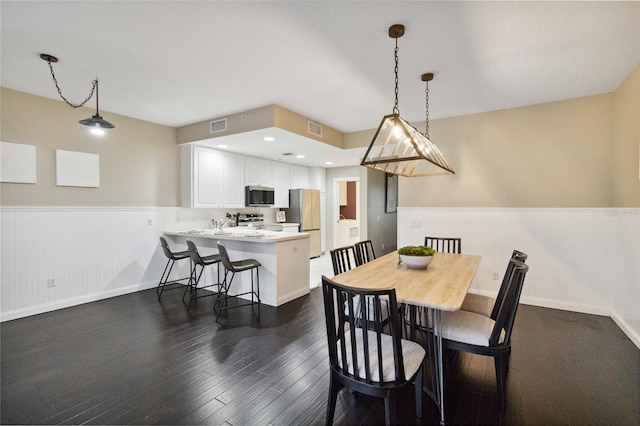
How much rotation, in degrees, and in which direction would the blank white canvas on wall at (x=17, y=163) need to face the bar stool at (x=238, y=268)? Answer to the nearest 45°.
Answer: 0° — it already faces it

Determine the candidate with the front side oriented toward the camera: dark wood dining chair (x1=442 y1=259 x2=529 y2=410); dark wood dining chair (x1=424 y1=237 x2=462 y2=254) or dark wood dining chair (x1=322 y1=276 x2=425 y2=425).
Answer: dark wood dining chair (x1=424 y1=237 x2=462 y2=254)

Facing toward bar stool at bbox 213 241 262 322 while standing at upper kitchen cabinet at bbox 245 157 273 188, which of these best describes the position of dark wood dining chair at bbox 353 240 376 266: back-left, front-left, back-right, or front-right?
front-left

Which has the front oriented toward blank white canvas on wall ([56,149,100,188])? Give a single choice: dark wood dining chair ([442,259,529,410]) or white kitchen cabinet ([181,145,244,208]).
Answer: the dark wood dining chair

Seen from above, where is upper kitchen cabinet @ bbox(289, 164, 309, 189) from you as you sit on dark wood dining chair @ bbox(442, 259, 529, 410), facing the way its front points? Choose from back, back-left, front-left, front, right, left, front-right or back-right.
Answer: front-right

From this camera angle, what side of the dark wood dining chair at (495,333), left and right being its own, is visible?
left

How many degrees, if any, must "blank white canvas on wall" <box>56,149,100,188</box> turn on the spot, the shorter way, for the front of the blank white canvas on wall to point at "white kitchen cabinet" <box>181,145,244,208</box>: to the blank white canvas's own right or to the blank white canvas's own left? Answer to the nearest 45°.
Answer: approximately 45° to the blank white canvas's own left

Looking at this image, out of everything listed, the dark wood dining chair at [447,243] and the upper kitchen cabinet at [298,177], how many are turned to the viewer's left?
0

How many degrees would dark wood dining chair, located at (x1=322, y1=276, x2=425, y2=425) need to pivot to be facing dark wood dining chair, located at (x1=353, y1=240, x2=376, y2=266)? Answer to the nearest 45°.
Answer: approximately 45° to its left

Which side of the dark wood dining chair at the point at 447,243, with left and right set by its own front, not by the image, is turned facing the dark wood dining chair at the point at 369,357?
front

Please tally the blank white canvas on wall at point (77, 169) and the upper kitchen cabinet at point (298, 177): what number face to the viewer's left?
0

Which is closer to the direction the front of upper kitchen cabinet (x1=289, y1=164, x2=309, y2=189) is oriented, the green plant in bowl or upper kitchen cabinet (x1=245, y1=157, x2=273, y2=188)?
the green plant in bowl

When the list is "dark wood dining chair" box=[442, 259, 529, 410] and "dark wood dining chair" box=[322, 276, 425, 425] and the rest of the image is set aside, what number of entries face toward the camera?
0

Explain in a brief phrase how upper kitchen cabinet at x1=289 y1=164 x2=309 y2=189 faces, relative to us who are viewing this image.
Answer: facing the viewer and to the right of the viewer

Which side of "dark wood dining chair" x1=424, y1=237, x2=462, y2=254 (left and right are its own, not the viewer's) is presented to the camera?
front
